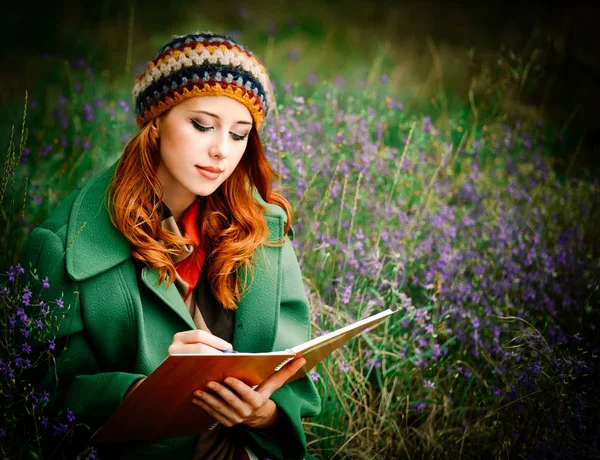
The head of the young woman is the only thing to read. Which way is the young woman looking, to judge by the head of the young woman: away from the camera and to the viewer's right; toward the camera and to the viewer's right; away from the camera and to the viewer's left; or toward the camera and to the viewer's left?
toward the camera and to the viewer's right

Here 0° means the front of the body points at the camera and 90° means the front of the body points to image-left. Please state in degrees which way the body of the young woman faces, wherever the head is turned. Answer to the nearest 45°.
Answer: approximately 315°
